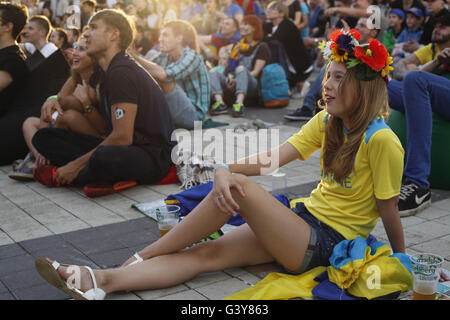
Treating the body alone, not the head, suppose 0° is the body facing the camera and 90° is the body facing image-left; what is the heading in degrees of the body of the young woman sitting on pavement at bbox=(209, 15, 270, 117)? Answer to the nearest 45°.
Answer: approximately 45°
